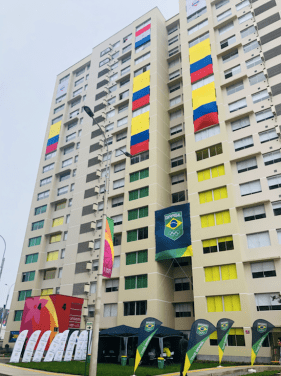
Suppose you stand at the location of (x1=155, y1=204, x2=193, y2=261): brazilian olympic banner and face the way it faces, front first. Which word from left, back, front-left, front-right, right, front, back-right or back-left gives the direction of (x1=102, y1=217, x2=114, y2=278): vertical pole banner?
front

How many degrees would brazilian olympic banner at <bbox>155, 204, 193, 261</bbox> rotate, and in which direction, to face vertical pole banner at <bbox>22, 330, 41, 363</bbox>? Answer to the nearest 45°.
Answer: approximately 45° to its right

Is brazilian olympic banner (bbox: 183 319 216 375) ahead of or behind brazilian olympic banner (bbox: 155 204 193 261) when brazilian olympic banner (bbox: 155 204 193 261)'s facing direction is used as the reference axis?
ahead

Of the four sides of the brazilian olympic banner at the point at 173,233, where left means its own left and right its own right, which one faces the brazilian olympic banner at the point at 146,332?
front

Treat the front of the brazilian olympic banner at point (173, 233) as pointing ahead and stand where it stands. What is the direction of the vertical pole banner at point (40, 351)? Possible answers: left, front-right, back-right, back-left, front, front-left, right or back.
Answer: front-right

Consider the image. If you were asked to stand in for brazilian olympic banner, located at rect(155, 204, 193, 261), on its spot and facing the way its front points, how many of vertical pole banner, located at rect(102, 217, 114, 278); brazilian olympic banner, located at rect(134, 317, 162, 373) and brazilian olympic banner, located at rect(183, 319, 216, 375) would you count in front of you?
3

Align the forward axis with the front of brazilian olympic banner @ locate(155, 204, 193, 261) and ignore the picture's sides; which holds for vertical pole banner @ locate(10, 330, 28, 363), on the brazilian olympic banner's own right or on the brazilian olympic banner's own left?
on the brazilian olympic banner's own right

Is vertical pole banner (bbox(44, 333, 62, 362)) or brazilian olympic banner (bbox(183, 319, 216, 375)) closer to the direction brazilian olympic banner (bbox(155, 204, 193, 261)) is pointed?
the brazilian olympic banner

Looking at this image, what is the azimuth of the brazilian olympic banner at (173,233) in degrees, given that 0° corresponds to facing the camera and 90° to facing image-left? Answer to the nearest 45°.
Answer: approximately 0°
